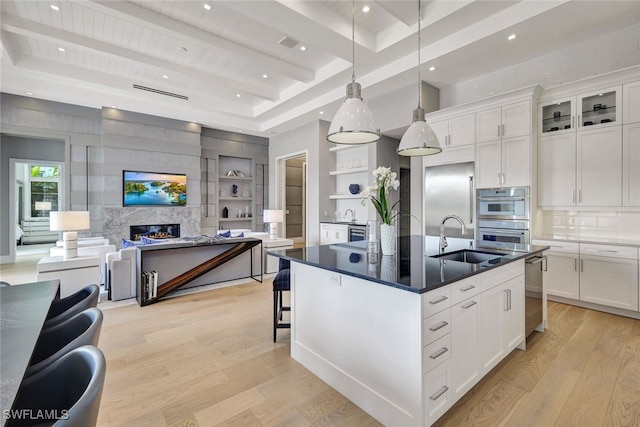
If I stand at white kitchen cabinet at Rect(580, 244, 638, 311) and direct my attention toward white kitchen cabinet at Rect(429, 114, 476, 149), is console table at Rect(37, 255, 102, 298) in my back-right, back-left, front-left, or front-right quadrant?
front-left

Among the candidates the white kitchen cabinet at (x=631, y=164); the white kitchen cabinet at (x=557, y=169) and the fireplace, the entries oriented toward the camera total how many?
3

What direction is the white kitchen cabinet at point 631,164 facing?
toward the camera

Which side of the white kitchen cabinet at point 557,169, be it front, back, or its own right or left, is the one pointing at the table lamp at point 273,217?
right

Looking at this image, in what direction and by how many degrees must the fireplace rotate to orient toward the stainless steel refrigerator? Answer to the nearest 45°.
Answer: approximately 45° to its left

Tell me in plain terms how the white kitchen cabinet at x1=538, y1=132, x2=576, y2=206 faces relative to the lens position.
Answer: facing the viewer

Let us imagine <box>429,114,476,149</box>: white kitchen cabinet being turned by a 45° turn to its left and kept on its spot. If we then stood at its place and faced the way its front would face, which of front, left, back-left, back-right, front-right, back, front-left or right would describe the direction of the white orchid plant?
front

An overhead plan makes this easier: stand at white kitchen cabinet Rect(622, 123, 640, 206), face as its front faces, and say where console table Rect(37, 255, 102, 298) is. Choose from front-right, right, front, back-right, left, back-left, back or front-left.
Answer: front-right

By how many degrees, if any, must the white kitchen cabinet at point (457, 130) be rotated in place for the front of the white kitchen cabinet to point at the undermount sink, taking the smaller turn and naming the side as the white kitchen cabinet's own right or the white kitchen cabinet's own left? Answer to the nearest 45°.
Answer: approximately 45° to the white kitchen cabinet's own left

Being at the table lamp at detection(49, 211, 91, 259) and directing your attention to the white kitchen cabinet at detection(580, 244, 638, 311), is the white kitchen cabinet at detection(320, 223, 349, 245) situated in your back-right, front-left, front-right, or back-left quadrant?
front-left

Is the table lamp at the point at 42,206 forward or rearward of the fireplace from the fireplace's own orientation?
rearward

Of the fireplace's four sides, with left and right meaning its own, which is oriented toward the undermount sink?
front
